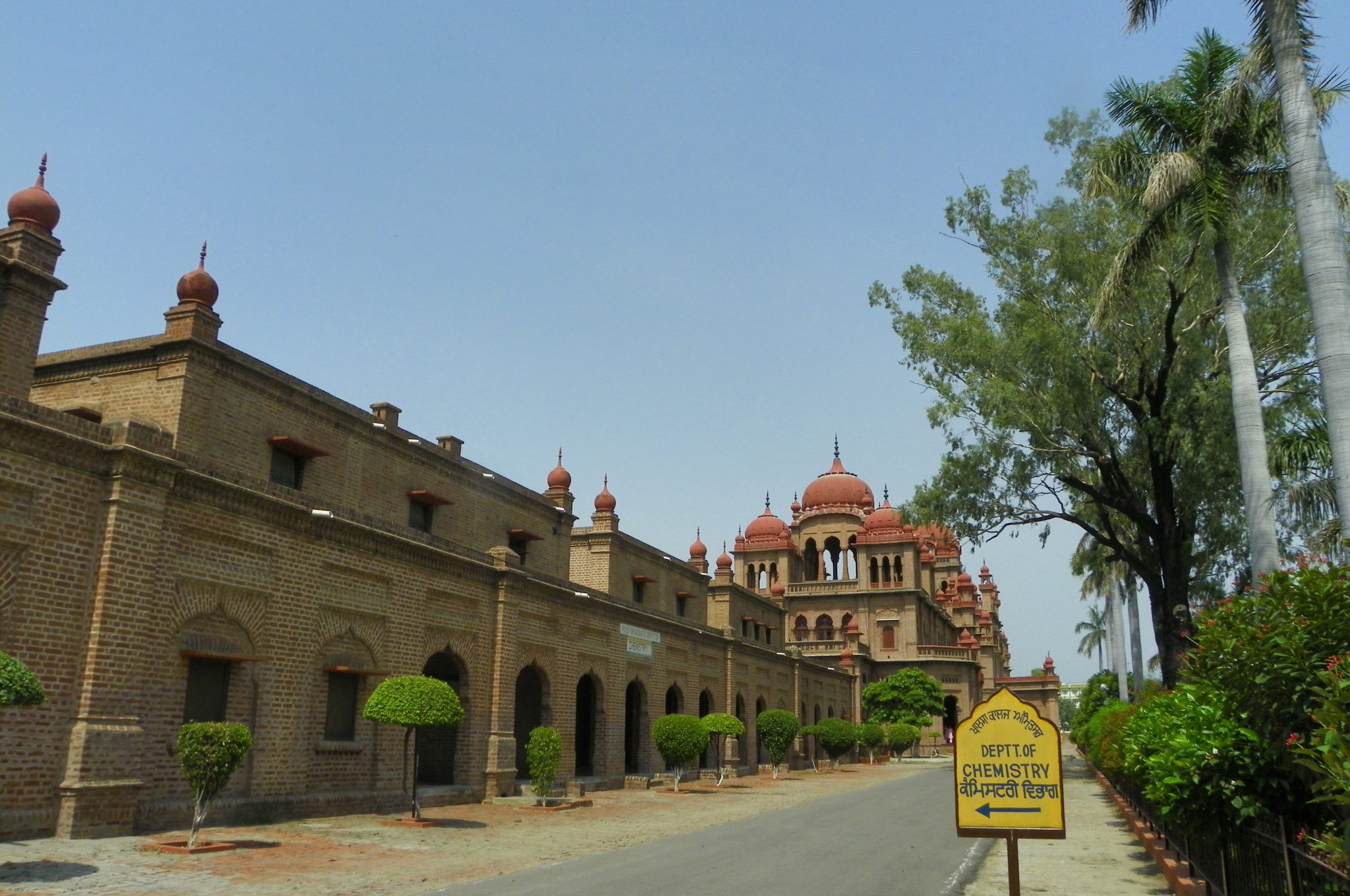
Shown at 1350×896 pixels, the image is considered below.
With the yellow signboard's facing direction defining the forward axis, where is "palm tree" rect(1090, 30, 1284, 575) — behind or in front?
behind

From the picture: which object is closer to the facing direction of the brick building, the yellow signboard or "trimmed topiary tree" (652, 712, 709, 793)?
the yellow signboard

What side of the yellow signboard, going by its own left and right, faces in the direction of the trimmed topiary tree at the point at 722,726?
back

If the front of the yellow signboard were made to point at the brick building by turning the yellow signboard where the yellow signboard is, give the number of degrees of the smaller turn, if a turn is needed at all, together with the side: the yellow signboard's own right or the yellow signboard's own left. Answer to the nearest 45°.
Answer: approximately 135° to the yellow signboard's own right

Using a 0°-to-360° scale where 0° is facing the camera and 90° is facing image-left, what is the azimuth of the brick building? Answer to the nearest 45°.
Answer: approximately 315°

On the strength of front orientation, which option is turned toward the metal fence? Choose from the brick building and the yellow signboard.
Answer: the brick building

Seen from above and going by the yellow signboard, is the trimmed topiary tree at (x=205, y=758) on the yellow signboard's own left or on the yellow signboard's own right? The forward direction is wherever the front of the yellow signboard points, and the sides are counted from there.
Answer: on the yellow signboard's own right

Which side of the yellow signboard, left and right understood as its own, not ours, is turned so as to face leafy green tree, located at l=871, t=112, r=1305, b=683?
back

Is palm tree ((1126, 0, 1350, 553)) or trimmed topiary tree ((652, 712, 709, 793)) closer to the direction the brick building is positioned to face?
the palm tree

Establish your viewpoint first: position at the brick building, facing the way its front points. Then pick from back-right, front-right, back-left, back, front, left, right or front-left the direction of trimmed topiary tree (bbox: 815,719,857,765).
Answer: left

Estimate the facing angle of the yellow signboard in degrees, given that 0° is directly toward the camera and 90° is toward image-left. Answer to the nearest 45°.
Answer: approximately 0°

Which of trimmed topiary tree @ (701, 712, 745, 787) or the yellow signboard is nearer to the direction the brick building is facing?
the yellow signboard

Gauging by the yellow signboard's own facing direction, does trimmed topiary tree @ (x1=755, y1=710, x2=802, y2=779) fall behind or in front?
behind

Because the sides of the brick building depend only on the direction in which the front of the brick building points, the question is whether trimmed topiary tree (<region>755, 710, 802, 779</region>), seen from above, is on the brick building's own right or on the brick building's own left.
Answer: on the brick building's own left

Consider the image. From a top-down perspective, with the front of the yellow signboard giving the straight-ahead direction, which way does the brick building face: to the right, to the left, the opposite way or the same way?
to the left
